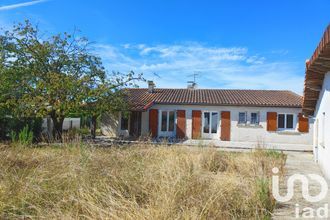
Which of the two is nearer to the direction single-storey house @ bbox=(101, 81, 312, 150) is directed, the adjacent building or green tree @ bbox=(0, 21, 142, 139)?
the adjacent building

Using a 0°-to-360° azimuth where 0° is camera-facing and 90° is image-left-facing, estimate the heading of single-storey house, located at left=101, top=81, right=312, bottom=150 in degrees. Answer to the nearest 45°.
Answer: approximately 0°
